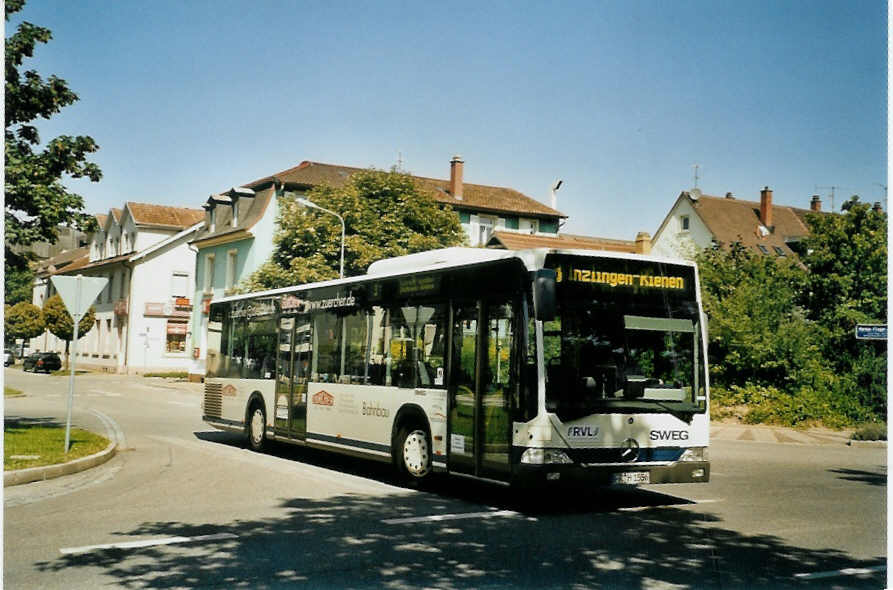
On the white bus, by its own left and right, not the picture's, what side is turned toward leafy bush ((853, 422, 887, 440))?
left

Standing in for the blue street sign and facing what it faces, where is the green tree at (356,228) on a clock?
The green tree is roughly at 4 o'clock from the blue street sign.

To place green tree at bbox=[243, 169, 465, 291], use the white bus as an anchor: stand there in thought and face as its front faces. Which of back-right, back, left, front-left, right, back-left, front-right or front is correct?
back-left

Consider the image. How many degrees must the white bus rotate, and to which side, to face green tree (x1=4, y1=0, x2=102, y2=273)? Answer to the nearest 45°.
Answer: approximately 180°

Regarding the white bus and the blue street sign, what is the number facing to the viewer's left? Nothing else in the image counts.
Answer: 0

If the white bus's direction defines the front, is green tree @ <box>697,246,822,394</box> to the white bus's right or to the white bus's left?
on its left

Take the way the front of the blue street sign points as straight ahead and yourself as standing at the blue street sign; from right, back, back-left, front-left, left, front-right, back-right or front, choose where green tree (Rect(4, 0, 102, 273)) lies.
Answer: front-right

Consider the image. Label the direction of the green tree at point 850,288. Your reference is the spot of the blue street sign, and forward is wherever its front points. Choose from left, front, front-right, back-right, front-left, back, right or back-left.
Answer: back

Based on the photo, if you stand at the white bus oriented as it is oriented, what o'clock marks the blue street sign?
The blue street sign is roughly at 9 o'clock from the white bus.

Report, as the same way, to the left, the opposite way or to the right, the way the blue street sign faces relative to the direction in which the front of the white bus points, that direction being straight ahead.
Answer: to the right

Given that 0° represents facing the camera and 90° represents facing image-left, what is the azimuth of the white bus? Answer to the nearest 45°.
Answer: approximately 315°

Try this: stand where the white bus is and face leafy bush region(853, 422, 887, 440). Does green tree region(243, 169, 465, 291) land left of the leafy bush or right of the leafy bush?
left
